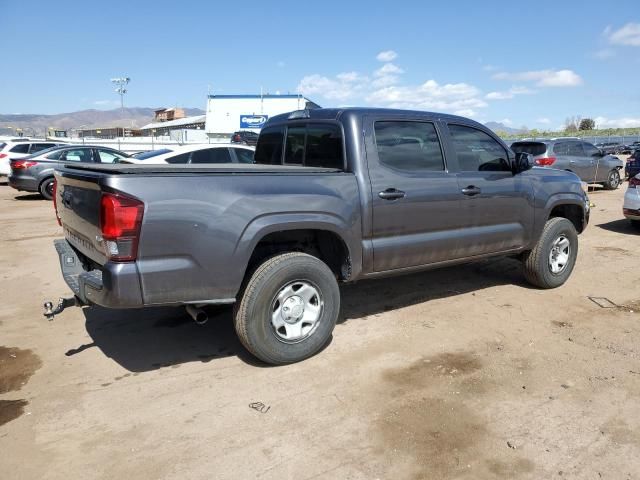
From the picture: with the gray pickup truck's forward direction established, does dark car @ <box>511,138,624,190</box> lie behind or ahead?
ahead

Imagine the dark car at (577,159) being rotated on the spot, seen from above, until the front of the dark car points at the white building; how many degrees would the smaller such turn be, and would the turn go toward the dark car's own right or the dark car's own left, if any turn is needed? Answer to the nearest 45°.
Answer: approximately 90° to the dark car's own left

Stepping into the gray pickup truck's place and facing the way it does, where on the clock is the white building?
The white building is roughly at 10 o'clock from the gray pickup truck.

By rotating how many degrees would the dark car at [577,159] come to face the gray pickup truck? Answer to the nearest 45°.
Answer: approximately 135° to its right

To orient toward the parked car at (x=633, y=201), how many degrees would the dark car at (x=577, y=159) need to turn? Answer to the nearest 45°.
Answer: approximately 135° to its right

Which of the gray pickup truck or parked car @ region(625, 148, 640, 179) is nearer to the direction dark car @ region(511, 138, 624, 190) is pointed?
the parked car

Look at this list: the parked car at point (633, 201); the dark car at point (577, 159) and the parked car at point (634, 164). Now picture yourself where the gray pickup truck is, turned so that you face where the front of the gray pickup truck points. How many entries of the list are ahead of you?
3

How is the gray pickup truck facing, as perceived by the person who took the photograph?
facing away from the viewer and to the right of the viewer

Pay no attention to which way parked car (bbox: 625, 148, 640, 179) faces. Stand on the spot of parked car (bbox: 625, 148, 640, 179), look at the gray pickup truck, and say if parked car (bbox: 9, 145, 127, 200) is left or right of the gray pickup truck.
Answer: right
